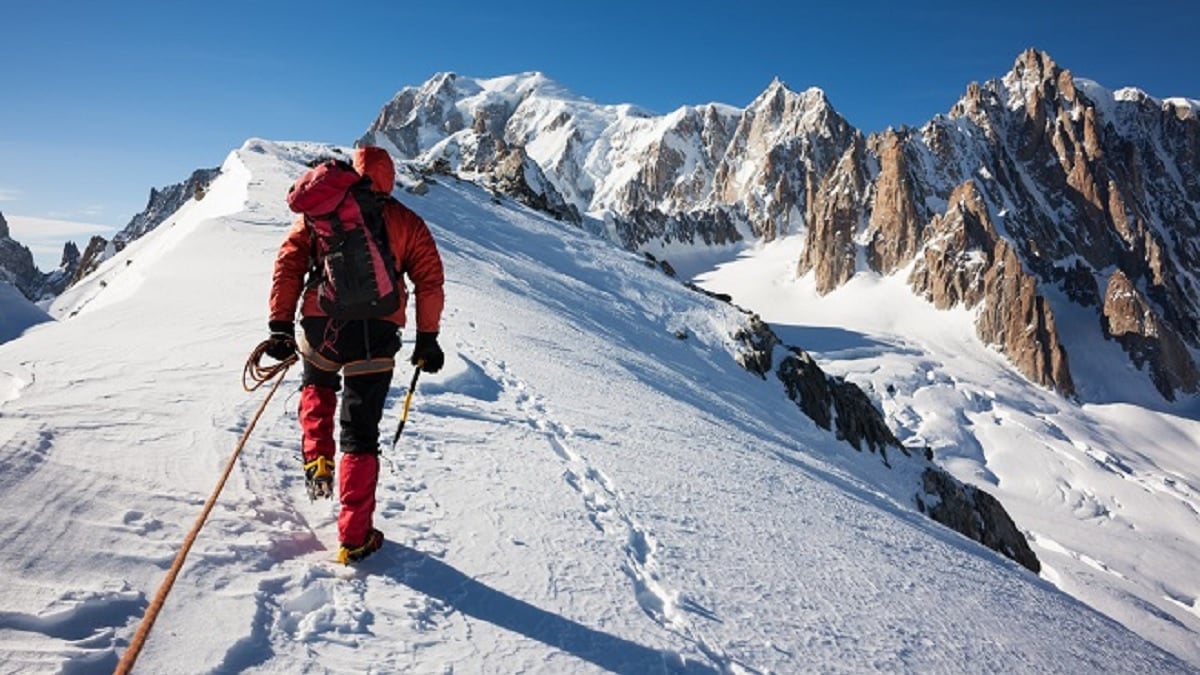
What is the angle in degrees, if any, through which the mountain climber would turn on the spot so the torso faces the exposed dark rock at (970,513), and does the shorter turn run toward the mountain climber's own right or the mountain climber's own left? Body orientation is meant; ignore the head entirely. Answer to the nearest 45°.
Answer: approximately 45° to the mountain climber's own right

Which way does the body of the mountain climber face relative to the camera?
away from the camera

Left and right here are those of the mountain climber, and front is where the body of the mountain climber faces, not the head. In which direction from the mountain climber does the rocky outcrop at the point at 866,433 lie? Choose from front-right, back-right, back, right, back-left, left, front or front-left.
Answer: front-right
